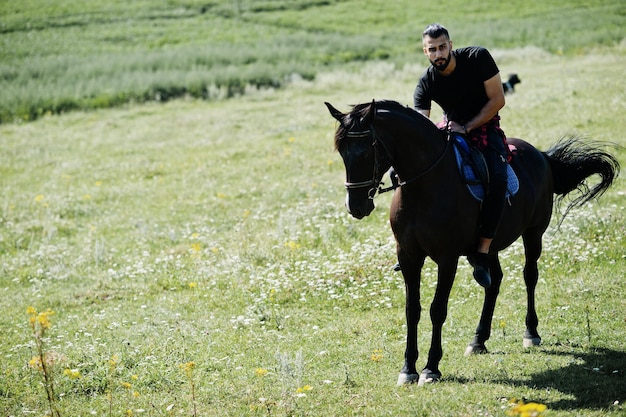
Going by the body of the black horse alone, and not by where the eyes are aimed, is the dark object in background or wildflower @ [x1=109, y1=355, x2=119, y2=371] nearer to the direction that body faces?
the wildflower

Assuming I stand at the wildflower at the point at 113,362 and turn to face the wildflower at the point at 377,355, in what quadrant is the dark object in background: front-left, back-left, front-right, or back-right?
front-left

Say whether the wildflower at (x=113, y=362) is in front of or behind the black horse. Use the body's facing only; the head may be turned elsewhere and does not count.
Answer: in front

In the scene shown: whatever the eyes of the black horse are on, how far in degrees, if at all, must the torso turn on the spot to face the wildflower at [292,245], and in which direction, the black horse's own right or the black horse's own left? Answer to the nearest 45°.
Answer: approximately 90° to the black horse's own right

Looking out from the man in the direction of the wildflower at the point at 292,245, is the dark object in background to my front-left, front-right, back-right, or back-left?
front-right

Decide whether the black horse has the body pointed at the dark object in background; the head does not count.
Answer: no

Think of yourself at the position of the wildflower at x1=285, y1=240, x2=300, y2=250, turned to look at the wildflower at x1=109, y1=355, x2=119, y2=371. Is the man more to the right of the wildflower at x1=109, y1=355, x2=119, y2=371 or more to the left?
left

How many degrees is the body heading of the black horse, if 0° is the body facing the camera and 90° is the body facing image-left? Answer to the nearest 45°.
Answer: approximately 45°
